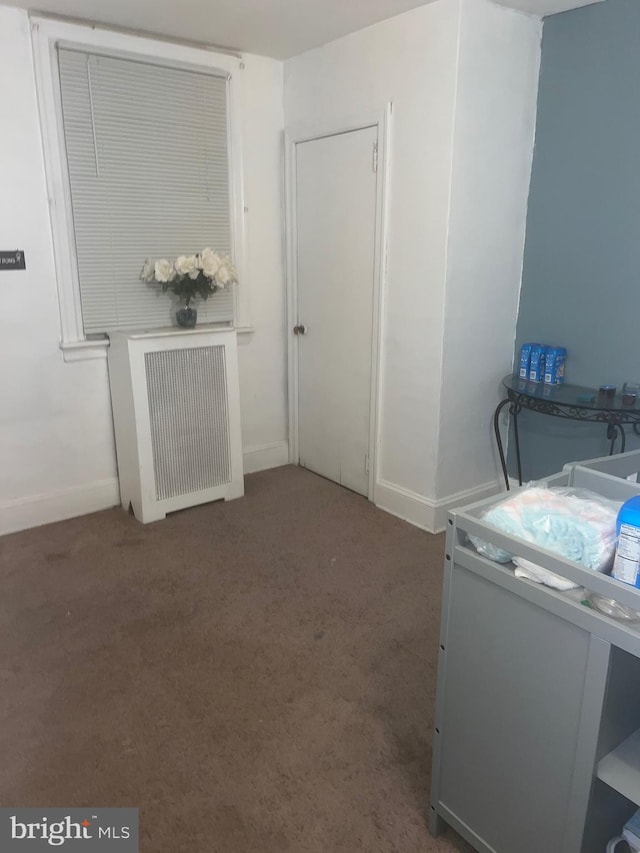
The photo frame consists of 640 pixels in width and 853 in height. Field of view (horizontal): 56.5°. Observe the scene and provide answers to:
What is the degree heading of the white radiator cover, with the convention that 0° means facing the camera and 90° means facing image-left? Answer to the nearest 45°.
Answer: approximately 315°

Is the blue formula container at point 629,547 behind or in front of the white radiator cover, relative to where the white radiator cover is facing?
in front

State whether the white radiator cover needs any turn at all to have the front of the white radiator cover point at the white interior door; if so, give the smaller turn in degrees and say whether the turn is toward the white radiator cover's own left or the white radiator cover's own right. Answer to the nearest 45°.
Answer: approximately 45° to the white radiator cover's own left
